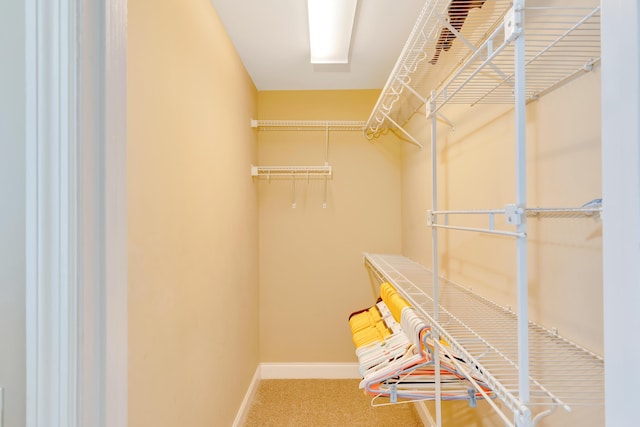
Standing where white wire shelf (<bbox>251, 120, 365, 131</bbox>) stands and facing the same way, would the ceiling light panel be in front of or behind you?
in front

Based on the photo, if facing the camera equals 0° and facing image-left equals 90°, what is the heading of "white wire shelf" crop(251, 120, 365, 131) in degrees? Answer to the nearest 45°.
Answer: approximately 0°

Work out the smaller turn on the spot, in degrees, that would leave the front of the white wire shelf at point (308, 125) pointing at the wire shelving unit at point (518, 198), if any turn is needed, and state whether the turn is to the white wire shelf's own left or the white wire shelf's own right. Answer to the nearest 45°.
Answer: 0° — it already faces it

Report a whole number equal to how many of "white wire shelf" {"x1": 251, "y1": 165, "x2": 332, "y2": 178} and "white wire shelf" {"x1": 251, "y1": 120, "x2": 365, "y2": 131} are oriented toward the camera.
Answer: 2
